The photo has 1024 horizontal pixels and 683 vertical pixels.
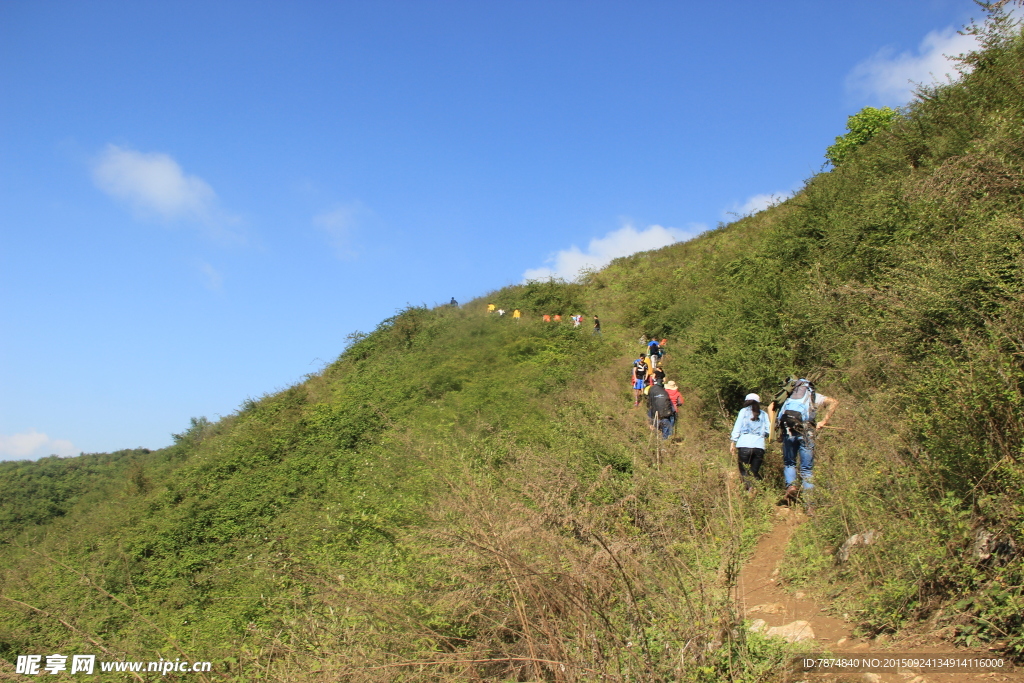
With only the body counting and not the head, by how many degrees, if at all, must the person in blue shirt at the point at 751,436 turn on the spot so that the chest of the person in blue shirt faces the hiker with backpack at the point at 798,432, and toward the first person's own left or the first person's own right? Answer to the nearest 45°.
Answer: approximately 135° to the first person's own right

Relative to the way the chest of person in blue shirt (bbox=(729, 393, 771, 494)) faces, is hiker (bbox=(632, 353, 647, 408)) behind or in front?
in front

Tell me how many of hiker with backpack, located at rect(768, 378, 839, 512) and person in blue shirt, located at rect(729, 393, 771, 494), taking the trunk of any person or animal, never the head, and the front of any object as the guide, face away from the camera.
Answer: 2

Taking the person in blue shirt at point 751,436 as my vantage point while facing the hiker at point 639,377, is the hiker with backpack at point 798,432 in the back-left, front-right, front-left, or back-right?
back-right

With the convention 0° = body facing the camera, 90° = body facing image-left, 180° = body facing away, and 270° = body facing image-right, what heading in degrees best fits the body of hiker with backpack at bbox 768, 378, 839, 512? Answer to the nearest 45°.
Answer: approximately 180°

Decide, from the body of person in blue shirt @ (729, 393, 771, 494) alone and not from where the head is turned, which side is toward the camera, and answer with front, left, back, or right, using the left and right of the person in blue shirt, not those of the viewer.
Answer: back
